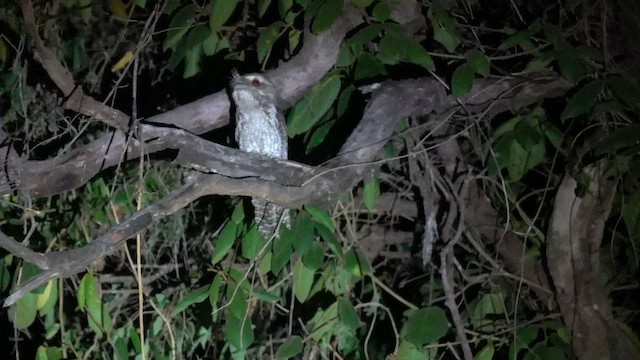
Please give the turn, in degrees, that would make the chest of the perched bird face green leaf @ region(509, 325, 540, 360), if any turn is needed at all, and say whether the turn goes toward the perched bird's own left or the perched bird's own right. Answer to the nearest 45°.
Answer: approximately 90° to the perched bird's own left

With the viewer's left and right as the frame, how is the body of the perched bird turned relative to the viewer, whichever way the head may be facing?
facing the viewer and to the left of the viewer

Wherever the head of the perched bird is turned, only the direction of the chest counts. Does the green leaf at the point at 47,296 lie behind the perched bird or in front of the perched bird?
in front
